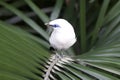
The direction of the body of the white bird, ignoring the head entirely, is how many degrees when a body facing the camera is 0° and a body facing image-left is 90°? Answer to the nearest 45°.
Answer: approximately 45°
